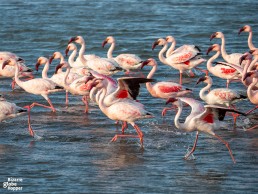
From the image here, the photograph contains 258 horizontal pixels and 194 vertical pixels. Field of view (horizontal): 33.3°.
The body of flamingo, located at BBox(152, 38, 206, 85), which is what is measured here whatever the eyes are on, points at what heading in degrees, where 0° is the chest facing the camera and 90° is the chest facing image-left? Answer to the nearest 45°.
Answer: approximately 90°

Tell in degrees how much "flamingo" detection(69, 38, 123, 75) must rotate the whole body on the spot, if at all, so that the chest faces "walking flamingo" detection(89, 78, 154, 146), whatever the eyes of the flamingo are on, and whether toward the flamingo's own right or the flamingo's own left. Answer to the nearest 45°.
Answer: approximately 90° to the flamingo's own left

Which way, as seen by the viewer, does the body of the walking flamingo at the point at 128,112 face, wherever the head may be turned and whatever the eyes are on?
to the viewer's left

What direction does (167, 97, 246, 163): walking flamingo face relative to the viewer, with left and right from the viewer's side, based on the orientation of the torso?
facing to the left of the viewer

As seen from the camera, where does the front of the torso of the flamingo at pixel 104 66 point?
to the viewer's left

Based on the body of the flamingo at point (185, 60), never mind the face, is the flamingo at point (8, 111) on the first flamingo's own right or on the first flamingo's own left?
on the first flamingo's own left

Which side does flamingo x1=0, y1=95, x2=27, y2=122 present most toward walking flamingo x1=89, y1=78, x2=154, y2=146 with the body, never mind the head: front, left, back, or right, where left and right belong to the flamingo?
back
